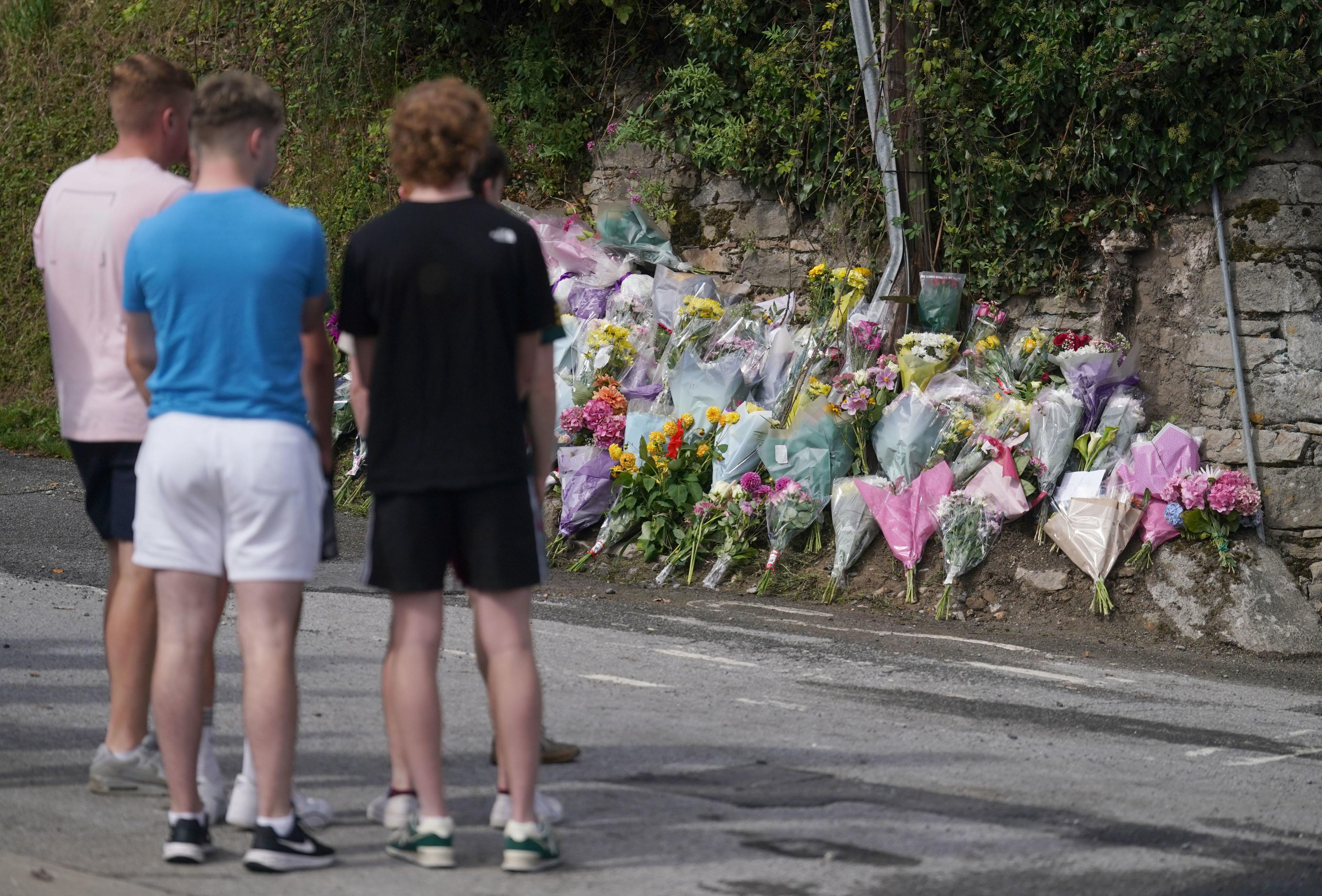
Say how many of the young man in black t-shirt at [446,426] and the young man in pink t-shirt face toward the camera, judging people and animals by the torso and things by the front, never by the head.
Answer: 0

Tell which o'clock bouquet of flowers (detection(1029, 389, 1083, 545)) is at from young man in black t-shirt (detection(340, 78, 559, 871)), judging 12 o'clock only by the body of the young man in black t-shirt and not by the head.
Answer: The bouquet of flowers is roughly at 1 o'clock from the young man in black t-shirt.

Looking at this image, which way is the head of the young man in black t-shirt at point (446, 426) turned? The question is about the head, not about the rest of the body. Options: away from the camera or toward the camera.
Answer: away from the camera

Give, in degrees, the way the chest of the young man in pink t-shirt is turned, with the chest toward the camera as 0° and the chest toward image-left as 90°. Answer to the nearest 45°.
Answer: approximately 225°

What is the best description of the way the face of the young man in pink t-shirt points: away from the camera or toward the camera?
away from the camera

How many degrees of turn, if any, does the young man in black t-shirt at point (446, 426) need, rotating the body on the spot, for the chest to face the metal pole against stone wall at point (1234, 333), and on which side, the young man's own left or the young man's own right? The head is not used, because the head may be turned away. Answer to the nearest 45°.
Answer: approximately 45° to the young man's own right

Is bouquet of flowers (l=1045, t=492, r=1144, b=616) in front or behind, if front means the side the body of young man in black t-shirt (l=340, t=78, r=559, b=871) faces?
in front

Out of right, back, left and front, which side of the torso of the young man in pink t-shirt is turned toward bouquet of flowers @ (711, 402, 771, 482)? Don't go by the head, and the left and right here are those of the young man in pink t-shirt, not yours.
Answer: front

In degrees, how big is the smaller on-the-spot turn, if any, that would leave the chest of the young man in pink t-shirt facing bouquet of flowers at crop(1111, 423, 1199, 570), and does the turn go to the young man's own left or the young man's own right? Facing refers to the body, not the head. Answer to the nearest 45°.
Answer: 0° — they already face it

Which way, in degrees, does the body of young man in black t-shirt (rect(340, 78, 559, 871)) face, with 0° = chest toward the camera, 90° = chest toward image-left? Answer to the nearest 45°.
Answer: approximately 180°
